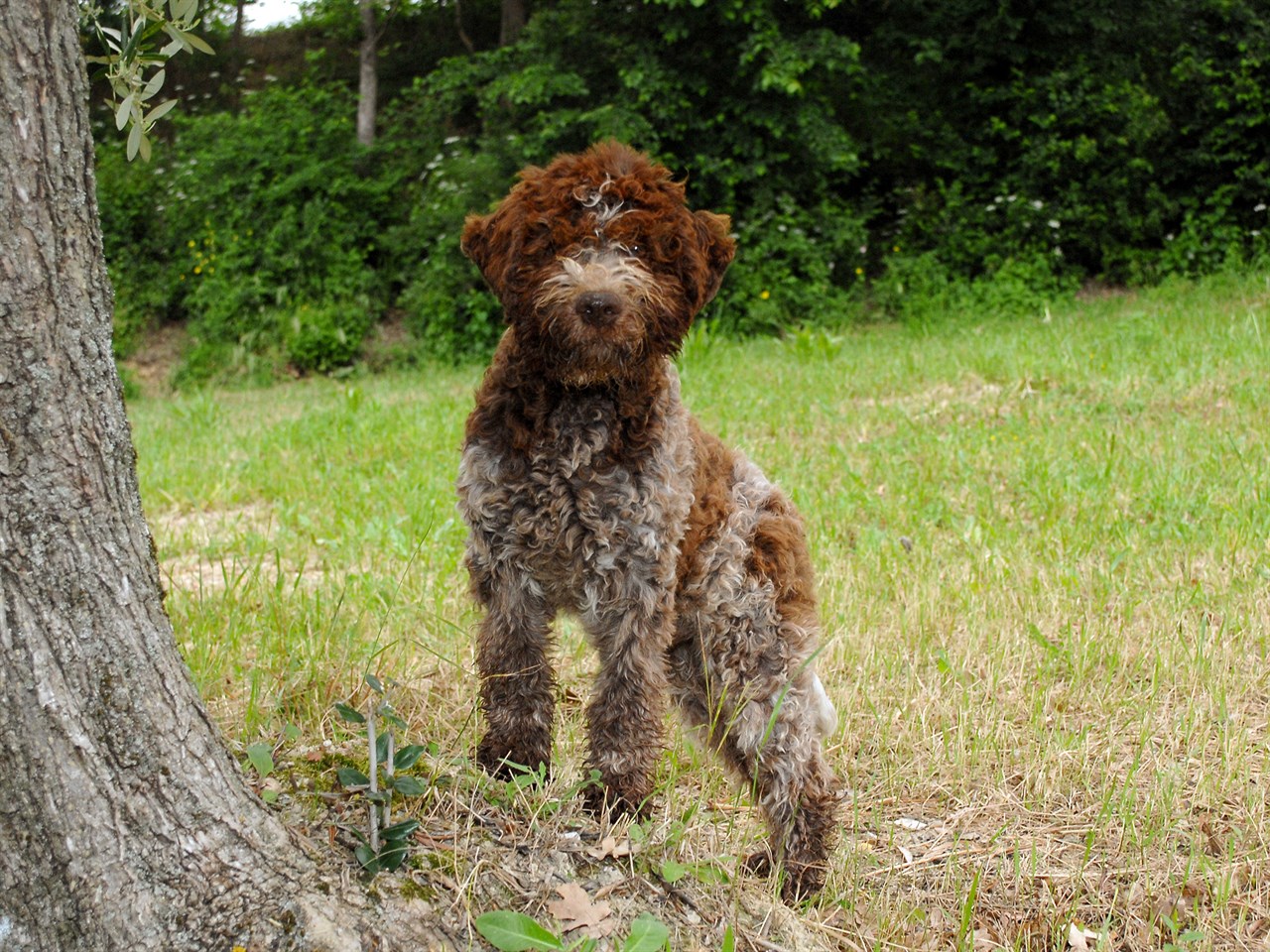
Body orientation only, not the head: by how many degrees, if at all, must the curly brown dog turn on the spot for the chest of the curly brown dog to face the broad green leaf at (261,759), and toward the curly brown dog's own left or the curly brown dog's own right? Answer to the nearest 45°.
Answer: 0° — it already faces it

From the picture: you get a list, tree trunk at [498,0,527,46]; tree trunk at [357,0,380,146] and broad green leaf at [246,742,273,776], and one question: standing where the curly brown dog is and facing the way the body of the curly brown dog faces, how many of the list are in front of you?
1

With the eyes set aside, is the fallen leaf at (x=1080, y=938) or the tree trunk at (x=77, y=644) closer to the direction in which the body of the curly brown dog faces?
the tree trunk

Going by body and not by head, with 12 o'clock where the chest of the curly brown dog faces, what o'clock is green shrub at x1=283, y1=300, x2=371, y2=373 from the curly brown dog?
The green shrub is roughly at 4 o'clock from the curly brown dog.

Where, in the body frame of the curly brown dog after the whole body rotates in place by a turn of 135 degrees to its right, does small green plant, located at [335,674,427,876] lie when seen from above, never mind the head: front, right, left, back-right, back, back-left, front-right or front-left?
back-left

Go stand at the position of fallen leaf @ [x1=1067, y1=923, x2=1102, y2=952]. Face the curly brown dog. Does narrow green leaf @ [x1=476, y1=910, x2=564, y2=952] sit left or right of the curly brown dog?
left

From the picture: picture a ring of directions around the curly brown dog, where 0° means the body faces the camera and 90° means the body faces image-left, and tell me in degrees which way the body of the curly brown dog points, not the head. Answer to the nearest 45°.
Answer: approximately 45°

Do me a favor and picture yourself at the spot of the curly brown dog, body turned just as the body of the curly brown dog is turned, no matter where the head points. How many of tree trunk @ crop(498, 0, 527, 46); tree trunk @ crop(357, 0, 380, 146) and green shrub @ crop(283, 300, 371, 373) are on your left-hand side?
0

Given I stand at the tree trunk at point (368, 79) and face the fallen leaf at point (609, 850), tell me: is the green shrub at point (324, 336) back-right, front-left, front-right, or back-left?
front-right

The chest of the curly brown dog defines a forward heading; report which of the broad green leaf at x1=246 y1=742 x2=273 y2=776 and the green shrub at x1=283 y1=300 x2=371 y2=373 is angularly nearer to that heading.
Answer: the broad green leaf

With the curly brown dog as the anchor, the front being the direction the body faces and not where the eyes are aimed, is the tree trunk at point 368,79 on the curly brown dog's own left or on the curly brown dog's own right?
on the curly brown dog's own right

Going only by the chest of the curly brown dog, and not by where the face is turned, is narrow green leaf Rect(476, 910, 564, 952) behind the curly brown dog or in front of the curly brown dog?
in front

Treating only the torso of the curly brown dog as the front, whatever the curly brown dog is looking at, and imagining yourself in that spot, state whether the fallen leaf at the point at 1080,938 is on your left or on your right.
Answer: on your left

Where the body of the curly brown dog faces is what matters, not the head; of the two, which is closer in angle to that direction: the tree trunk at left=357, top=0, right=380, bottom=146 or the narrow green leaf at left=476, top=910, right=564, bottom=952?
the narrow green leaf

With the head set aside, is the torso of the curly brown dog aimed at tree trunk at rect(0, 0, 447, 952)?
yes

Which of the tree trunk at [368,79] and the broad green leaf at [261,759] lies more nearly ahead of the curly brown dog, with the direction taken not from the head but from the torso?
the broad green leaf

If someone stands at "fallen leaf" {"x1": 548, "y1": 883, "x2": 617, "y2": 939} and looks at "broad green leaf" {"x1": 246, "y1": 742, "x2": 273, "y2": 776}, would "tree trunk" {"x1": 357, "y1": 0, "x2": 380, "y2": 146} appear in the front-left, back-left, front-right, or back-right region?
front-right

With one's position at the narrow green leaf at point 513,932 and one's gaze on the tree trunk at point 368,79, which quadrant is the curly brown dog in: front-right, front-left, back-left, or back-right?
front-right
